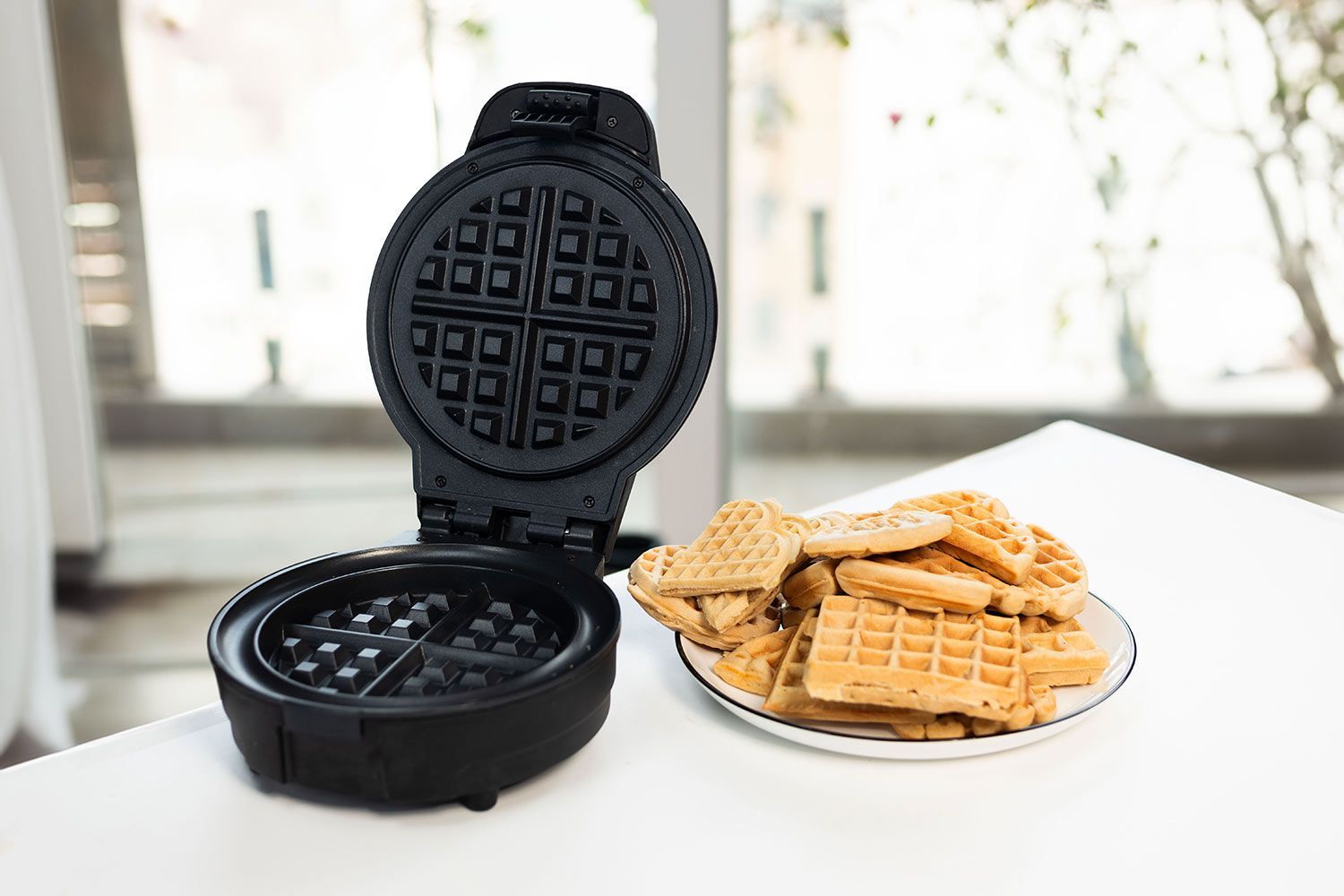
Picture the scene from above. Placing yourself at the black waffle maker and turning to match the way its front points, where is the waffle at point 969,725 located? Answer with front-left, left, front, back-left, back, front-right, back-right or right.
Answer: left

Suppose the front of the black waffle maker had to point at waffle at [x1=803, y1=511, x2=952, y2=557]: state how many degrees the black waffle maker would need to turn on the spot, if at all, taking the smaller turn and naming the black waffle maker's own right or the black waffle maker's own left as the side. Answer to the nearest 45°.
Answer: approximately 90° to the black waffle maker's own left

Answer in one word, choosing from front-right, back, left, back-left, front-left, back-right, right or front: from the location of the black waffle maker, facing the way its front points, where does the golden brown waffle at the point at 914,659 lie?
left

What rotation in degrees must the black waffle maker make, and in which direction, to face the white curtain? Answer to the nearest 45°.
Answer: approximately 90° to its right

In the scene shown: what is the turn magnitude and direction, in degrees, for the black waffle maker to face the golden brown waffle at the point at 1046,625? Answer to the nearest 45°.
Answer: approximately 90° to its left

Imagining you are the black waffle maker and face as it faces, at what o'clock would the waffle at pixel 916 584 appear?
The waffle is roughly at 9 o'clock from the black waffle maker.

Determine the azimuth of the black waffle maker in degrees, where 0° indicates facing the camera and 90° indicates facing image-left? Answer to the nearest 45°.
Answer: approximately 45°
